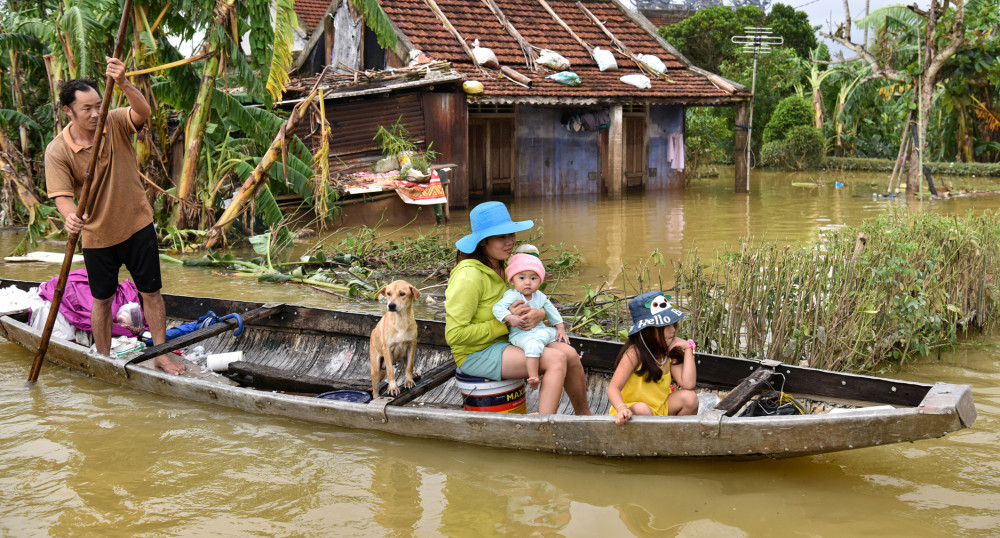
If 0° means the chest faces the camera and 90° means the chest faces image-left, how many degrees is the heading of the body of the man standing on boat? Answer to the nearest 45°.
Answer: approximately 315°

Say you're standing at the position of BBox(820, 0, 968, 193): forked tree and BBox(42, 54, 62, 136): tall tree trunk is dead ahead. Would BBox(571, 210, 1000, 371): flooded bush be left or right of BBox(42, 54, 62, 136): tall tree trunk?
left

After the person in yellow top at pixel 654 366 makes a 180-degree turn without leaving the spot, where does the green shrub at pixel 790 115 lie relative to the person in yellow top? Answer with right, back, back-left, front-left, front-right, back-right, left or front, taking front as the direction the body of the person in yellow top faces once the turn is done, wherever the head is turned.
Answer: front-right

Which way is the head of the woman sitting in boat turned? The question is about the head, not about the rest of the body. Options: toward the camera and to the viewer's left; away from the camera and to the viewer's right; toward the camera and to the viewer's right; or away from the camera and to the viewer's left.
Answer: toward the camera and to the viewer's right

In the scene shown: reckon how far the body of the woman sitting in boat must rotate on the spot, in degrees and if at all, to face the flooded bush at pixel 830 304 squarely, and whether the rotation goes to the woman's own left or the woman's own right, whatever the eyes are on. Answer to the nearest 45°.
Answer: approximately 45° to the woman's own left

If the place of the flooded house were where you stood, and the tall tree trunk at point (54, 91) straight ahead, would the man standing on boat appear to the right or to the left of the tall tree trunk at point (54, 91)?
left

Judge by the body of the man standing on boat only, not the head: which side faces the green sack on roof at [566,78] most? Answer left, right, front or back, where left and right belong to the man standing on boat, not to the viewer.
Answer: left

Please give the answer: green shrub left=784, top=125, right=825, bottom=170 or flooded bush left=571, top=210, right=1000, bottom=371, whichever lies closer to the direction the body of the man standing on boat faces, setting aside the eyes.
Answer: the flooded bush

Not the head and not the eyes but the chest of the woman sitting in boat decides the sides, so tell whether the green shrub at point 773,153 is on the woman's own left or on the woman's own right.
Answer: on the woman's own left

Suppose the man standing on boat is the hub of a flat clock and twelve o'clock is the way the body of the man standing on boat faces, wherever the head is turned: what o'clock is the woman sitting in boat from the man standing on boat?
The woman sitting in boat is roughly at 10 o'clock from the man standing on boat.
